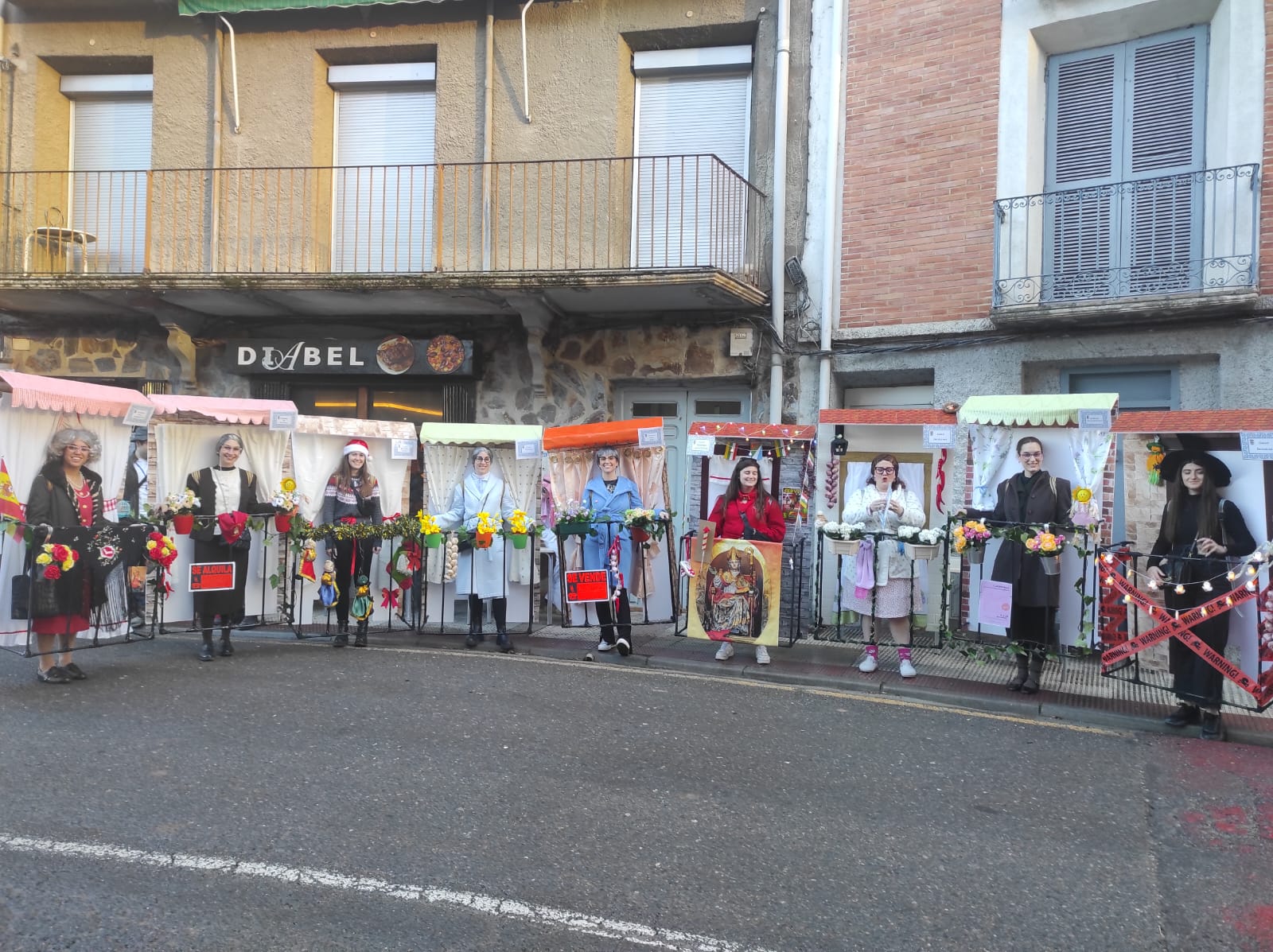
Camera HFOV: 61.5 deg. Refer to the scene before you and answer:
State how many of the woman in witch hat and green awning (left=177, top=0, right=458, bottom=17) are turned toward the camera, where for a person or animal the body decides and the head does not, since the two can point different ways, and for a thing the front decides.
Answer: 2

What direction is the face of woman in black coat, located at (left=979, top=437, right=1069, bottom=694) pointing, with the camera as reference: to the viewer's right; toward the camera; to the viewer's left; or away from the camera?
toward the camera

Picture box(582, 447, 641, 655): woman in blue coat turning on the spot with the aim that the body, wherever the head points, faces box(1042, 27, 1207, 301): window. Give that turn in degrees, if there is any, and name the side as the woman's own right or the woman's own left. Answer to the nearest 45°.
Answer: approximately 90° to the woman's own left

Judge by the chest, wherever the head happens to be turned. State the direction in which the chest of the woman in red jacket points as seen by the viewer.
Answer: toward the camera

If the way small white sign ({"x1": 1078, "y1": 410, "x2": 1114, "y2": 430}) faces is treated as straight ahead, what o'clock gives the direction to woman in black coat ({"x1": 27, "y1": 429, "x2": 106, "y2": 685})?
The woman in black coat is roughly at 2 o'clock from the small white sign.

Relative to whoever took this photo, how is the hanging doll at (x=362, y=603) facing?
facing the viewer

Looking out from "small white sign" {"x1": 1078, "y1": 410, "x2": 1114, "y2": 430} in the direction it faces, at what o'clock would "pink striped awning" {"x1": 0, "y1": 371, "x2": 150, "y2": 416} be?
The pink striped awning is roughly at 2 o'clock from the small white sign.

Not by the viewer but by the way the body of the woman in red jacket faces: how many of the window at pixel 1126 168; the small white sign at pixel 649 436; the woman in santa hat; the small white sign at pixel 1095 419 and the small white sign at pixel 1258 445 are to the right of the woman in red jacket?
2

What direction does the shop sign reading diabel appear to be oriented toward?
toward the camera

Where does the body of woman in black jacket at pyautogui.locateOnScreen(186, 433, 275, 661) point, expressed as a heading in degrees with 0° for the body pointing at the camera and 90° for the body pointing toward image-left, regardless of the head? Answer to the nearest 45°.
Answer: approximately 0°
